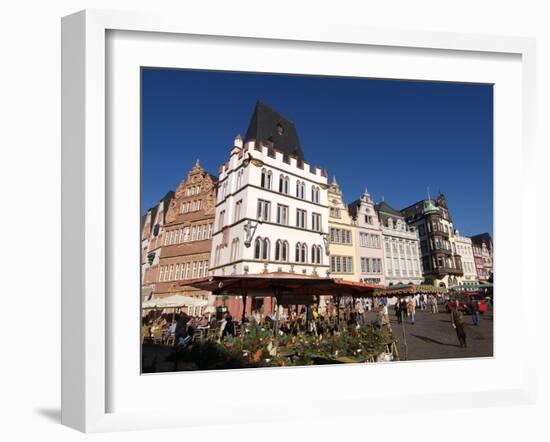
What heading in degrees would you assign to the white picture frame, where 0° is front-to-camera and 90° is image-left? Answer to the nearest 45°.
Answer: approximately 315°
